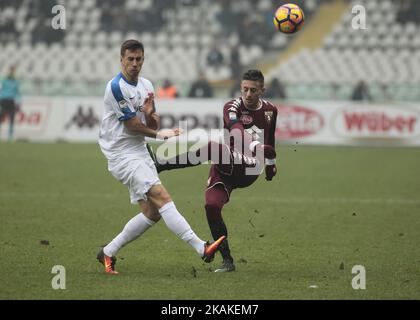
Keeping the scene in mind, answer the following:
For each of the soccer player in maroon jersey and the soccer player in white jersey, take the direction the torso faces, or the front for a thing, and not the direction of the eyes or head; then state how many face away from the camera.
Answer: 0

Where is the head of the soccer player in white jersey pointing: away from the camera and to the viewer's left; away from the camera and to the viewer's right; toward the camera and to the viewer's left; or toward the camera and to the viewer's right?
toward the camera and to the viewer's right

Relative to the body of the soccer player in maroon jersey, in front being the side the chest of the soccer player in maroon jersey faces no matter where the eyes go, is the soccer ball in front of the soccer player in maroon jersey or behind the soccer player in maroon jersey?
behind

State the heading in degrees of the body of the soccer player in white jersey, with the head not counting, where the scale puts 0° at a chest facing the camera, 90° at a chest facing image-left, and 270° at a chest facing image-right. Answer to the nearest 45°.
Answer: approximately 315°

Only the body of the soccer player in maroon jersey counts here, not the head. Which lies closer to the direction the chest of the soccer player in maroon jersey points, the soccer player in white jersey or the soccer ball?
the soccer player in white jersey

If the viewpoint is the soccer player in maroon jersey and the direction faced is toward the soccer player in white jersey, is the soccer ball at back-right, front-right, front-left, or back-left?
back-right

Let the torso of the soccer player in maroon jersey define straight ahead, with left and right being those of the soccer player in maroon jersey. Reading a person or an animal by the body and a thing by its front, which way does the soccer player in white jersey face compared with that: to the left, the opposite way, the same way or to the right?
to the left

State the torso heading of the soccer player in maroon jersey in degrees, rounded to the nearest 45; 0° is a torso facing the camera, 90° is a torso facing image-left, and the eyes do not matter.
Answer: approximately 45°
